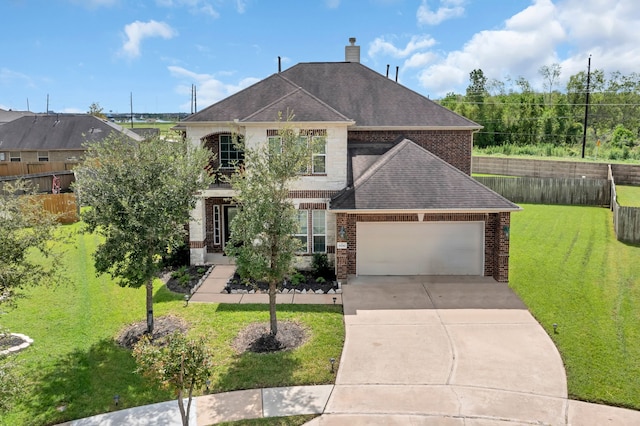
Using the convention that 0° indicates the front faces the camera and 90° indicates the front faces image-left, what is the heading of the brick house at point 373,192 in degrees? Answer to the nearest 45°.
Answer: approximately 0°

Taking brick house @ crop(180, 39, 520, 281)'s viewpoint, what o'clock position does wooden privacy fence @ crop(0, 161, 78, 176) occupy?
The wooden privacy fence is roughly at 4 o'clock from the brick house.

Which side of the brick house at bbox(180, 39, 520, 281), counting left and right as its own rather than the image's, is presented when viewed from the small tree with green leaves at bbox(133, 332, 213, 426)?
front

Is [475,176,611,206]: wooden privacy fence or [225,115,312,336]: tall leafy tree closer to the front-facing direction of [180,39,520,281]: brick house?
the tall leafy tree

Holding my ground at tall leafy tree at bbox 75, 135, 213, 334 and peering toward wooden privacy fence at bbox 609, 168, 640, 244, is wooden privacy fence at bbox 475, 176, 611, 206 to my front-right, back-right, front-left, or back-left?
front-left

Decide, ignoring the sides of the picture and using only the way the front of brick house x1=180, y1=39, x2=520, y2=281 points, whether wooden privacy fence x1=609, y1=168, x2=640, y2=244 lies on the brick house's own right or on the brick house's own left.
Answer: on the brick house's own left

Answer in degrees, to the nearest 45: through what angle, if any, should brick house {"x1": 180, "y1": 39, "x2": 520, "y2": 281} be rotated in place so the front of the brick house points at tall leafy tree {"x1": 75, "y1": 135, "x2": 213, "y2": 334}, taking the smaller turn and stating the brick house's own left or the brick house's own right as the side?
approximately 45° to the brick house's own right

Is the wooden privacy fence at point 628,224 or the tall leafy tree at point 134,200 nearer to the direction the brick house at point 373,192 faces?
the tall leafy tree

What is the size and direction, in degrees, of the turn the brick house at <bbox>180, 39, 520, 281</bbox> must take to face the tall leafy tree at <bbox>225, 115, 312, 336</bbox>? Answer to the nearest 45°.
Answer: approximately 45° to its right

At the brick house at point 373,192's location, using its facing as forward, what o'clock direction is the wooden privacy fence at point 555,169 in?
The wooden privacy fence is roughly at 7 o'clock from the brick house.

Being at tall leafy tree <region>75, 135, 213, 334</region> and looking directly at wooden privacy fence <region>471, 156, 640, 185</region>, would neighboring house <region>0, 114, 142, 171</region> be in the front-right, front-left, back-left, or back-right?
front-left
